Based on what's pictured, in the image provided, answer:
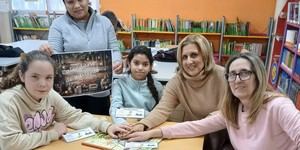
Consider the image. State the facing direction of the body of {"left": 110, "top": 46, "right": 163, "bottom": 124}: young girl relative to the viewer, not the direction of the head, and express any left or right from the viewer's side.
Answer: facing the viewer

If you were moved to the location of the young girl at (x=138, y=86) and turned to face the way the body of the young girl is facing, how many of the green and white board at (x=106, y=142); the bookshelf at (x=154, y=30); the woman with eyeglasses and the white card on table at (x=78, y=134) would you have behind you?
1

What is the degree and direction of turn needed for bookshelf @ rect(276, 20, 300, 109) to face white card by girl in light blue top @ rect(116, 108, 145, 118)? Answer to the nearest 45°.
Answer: approximately 45° to its left

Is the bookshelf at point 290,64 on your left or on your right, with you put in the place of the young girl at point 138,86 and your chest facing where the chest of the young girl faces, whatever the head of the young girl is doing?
on your left

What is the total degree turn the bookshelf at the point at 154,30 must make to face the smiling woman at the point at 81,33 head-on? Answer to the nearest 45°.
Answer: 0° — it already faces them

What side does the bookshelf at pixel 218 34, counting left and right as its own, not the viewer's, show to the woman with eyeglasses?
front

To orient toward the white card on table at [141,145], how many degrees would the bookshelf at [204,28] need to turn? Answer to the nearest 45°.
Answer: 0° — it already faces it

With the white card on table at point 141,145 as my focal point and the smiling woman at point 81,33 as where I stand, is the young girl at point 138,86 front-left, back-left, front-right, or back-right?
front-left

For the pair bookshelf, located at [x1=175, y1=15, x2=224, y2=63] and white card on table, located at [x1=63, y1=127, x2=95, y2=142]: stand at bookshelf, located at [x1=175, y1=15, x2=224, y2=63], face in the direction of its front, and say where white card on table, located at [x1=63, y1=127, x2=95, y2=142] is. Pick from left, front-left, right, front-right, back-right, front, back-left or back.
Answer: front

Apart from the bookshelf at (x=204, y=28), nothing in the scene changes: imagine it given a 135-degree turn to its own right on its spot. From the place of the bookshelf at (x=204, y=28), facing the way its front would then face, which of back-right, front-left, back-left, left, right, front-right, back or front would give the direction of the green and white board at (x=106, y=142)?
back-left

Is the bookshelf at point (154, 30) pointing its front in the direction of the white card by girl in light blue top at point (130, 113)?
yes

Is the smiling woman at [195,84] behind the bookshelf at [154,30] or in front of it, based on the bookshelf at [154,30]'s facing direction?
in front

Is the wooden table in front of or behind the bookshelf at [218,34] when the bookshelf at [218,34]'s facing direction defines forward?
in front

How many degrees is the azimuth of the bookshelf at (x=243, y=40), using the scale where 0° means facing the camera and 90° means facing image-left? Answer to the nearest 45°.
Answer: approximately 0°

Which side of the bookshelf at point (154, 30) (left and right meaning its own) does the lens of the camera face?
front

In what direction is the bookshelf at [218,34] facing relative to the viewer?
toward the camera

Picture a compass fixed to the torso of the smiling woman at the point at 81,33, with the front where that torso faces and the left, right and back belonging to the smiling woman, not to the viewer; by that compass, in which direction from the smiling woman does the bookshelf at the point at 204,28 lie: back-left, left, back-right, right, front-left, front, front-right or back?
back-left
